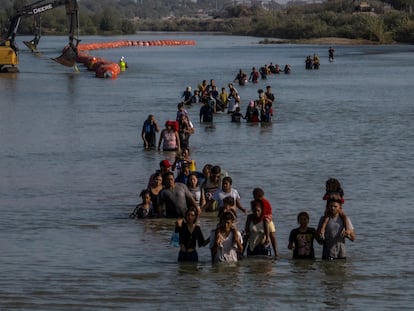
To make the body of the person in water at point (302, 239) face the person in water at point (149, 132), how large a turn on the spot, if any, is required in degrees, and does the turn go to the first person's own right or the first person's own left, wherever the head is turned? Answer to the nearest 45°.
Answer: approximately 180°

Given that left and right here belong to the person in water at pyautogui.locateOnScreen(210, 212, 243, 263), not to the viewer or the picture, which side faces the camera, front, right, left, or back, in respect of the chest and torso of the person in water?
front

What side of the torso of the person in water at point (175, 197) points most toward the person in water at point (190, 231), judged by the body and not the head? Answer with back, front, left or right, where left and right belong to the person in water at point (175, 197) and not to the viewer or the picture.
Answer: front

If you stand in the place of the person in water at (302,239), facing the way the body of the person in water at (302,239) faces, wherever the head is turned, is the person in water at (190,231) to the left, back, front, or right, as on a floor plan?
right

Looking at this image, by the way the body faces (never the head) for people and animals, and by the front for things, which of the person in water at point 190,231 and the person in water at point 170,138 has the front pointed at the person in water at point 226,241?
the person in water at point 170,138

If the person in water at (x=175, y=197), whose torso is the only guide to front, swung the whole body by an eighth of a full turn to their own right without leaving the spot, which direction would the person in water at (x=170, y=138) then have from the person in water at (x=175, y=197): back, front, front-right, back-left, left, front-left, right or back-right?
back-right

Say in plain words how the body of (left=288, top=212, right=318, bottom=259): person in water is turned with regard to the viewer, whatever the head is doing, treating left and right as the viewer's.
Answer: facing the viewer

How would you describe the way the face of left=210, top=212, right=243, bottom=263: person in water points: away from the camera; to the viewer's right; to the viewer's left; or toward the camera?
toward the camera

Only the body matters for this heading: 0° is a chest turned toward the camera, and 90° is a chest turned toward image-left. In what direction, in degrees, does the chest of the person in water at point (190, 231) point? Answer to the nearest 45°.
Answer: approximately 0°

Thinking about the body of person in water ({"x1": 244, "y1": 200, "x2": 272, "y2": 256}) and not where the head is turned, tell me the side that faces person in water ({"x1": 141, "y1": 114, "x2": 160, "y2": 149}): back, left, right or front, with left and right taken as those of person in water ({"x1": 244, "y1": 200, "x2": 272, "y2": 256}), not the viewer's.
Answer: back

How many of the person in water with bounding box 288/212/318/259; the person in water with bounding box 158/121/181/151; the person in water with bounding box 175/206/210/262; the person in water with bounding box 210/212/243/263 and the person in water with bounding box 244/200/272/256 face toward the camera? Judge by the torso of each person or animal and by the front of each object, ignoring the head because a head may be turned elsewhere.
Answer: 5

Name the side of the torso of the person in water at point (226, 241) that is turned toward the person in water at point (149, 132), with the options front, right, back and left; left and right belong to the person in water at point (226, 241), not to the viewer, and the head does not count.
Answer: back

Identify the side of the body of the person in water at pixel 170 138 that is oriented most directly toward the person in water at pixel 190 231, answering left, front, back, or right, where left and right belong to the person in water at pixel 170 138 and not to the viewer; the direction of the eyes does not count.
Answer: front

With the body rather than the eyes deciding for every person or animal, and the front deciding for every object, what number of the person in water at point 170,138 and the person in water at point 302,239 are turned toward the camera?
2
